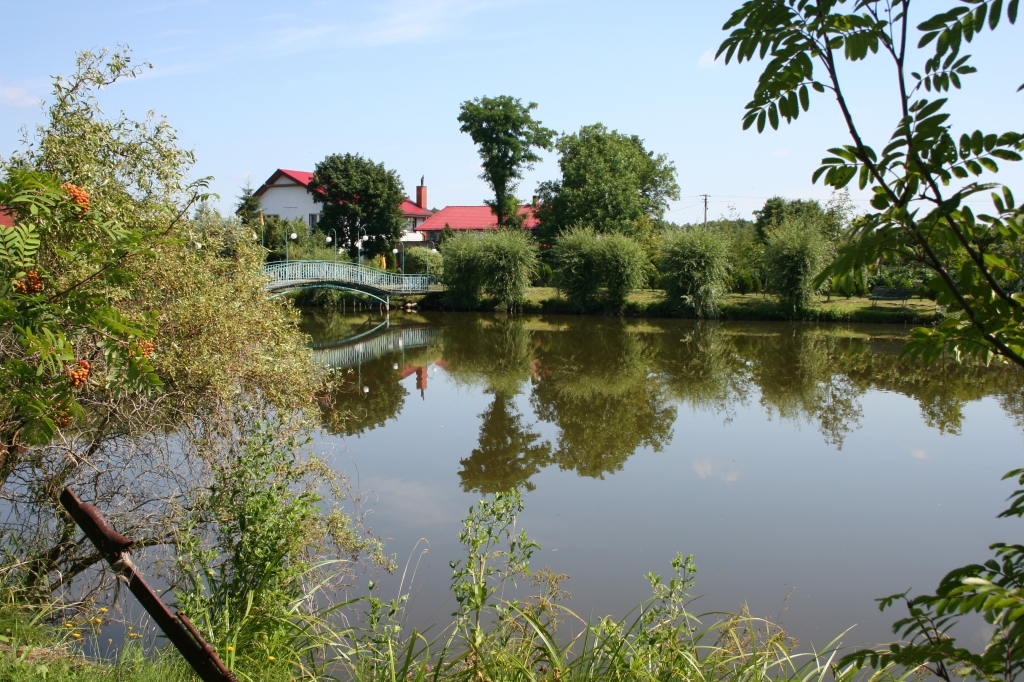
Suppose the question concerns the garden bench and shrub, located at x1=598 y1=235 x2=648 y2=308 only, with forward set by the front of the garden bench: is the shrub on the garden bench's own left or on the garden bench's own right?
on the garden bench's own right

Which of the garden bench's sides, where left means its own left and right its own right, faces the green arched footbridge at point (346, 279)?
right

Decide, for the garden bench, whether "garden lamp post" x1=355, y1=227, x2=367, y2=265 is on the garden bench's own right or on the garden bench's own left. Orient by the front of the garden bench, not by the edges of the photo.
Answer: on the garden bench's own right

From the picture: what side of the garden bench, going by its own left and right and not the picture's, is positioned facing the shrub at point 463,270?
right

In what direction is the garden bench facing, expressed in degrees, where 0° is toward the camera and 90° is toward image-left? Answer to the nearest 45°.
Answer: approximately 0°

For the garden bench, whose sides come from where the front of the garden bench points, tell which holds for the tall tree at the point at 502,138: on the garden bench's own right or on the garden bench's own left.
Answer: on the garden bench's own right

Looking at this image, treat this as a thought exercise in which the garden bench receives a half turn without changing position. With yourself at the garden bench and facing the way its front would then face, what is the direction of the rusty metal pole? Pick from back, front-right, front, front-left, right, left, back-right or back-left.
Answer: back

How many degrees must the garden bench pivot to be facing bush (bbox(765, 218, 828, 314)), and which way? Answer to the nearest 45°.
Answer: approximately 45° to its right

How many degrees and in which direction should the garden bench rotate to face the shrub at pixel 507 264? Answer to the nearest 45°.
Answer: approximately 90° to its right
